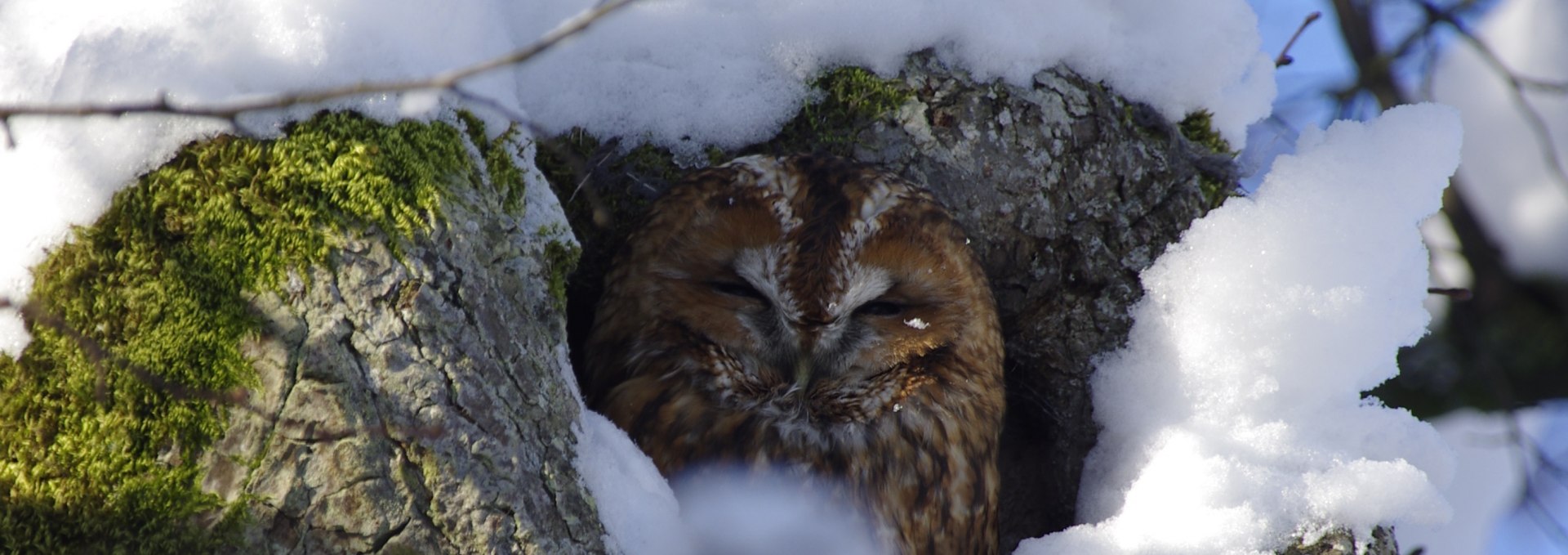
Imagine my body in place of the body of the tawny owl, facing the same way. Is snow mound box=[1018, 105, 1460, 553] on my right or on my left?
on my left

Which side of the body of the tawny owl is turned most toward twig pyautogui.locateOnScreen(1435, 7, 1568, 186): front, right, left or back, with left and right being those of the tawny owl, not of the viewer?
back

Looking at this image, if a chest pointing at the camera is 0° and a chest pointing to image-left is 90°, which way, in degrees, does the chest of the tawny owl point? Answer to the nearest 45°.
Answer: approximately 0°
